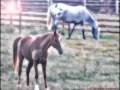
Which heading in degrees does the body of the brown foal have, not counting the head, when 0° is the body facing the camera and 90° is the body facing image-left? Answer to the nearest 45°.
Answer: approximately 315°

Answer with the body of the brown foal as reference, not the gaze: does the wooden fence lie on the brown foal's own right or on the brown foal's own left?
on the brown foal's own left

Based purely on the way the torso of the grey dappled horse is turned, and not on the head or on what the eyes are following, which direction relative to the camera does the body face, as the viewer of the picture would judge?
to the viewer's right

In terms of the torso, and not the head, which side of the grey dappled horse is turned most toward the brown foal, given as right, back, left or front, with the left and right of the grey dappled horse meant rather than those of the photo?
right

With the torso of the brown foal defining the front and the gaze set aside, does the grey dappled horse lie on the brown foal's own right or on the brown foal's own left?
on the brown foal's own left
